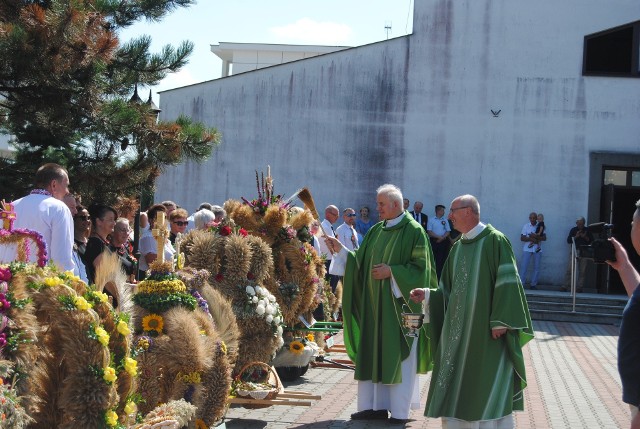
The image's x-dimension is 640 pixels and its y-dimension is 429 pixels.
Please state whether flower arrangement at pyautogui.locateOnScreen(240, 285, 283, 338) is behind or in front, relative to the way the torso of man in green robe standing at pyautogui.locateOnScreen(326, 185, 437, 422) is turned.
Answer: in front

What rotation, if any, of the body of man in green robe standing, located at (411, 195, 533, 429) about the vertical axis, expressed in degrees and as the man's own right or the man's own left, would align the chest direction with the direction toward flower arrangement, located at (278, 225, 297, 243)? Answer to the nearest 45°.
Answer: approximately 90° to the man's own right

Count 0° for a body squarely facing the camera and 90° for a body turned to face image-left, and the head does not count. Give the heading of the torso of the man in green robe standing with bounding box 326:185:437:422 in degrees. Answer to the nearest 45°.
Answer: approximately 45°

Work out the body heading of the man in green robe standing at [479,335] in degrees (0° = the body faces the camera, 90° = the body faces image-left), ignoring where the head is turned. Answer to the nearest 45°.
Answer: approximately 45°

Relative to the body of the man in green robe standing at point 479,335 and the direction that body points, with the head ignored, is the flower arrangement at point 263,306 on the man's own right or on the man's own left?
on the man's own right

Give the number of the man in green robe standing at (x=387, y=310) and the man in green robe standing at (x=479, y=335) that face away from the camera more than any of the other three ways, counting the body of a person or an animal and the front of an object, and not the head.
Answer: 0
